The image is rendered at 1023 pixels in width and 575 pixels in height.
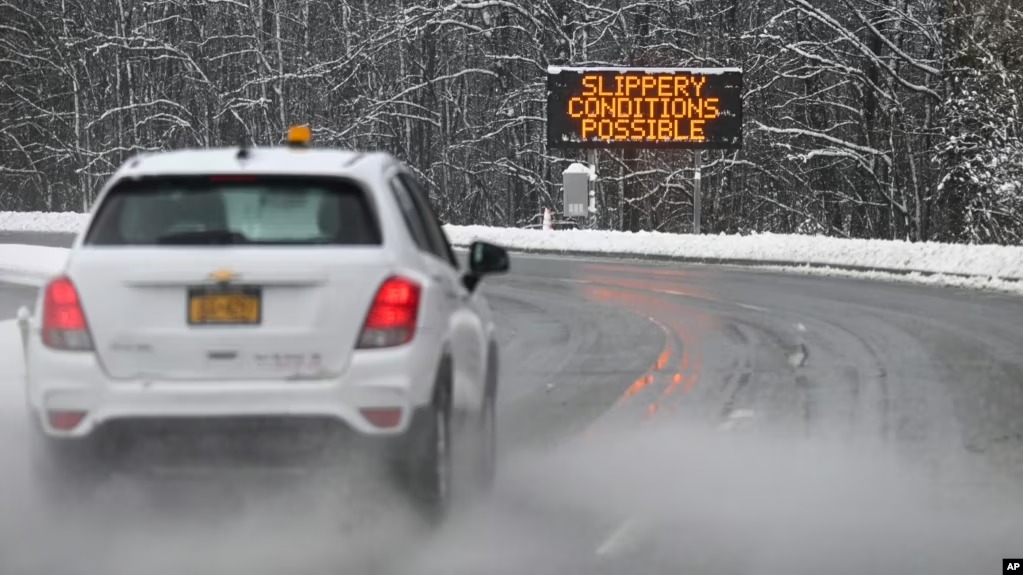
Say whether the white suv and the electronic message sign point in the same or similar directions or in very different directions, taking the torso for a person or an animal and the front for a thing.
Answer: very different directions

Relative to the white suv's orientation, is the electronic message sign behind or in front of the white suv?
in front

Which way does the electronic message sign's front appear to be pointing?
toward the camera

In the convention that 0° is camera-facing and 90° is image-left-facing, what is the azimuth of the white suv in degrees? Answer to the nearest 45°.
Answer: approximately 180°

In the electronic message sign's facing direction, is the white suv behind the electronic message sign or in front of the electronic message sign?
in front

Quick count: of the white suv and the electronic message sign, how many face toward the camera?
1

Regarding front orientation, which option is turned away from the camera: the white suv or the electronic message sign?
the white suv
